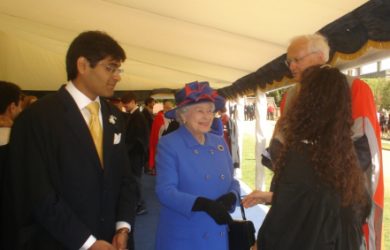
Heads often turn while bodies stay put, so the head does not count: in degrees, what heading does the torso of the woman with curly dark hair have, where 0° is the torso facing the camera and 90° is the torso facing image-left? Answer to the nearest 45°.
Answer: approximately 135°

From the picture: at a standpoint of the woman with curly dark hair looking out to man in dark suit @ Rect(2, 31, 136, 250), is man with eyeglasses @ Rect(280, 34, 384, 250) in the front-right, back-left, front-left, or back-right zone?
back-right

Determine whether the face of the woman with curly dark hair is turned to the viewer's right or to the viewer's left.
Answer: to the viewer's left

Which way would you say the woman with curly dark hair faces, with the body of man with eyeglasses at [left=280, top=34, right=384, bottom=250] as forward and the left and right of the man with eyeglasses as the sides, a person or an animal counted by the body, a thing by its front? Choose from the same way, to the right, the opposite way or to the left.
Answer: to the right

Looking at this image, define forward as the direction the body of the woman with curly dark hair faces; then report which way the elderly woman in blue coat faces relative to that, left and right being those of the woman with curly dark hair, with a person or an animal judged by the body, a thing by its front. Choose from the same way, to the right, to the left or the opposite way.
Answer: the opposite way

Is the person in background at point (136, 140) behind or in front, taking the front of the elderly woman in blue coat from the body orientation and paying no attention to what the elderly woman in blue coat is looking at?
behind

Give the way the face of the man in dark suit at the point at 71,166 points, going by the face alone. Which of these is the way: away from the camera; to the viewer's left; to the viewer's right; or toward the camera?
to the viewer's right

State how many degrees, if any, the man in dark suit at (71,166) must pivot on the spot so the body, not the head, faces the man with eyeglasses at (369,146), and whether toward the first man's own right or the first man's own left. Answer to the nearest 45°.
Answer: approximately 45° to the first man's own left

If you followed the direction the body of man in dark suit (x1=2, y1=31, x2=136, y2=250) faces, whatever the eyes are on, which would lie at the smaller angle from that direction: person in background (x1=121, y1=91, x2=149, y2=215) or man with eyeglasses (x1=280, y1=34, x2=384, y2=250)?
the man with eyeglasses

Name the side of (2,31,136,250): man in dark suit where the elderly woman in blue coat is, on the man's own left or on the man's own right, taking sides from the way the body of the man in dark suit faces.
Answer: on the man's own left
